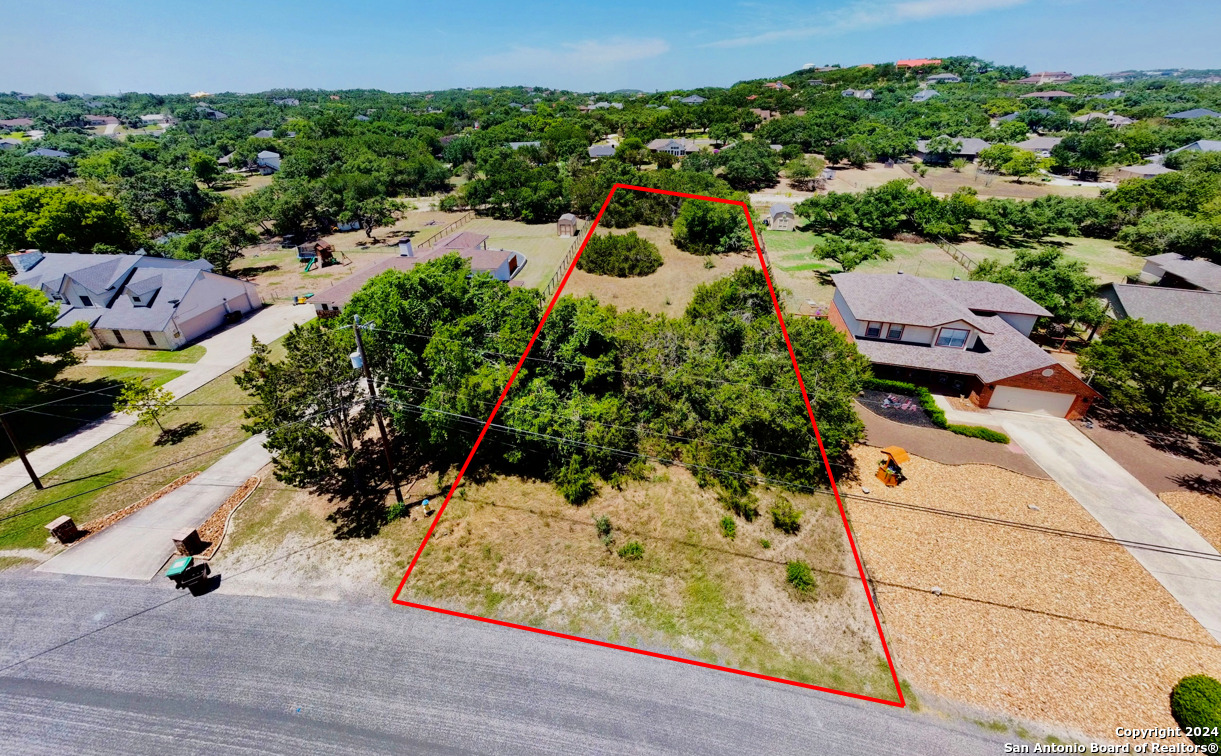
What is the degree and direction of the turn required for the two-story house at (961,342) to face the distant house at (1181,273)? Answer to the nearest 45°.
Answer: approximately 135° to its left

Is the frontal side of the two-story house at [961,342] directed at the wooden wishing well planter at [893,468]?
yes

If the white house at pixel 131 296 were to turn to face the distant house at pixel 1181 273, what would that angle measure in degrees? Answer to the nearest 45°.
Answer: approximately 90° to its left

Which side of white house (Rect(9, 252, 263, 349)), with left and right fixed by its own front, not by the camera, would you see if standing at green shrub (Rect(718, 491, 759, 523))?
left

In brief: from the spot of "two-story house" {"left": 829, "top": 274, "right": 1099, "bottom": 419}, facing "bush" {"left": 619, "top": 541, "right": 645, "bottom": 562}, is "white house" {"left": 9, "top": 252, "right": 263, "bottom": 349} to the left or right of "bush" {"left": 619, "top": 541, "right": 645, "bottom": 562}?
right

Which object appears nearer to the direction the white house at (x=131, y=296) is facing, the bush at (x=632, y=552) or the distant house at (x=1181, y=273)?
the bush

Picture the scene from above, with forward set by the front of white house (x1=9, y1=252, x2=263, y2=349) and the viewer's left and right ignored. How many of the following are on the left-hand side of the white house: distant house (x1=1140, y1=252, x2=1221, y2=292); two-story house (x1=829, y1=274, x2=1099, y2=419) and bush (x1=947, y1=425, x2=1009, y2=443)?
3

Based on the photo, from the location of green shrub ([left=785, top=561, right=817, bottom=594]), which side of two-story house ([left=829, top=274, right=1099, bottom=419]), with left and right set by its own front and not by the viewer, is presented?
front

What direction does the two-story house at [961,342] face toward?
toward the camera

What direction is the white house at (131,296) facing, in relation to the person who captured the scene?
facing the viewer and to the left of the viewer

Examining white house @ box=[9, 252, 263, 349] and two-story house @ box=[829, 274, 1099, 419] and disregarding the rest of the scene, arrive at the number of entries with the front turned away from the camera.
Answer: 0

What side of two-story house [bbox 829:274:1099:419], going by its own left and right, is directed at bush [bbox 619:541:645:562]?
front

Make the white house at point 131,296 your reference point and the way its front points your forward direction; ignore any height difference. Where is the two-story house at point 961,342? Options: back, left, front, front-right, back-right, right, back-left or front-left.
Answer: left

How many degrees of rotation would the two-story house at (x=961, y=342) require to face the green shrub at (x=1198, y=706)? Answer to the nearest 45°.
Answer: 0° — it already faces it
